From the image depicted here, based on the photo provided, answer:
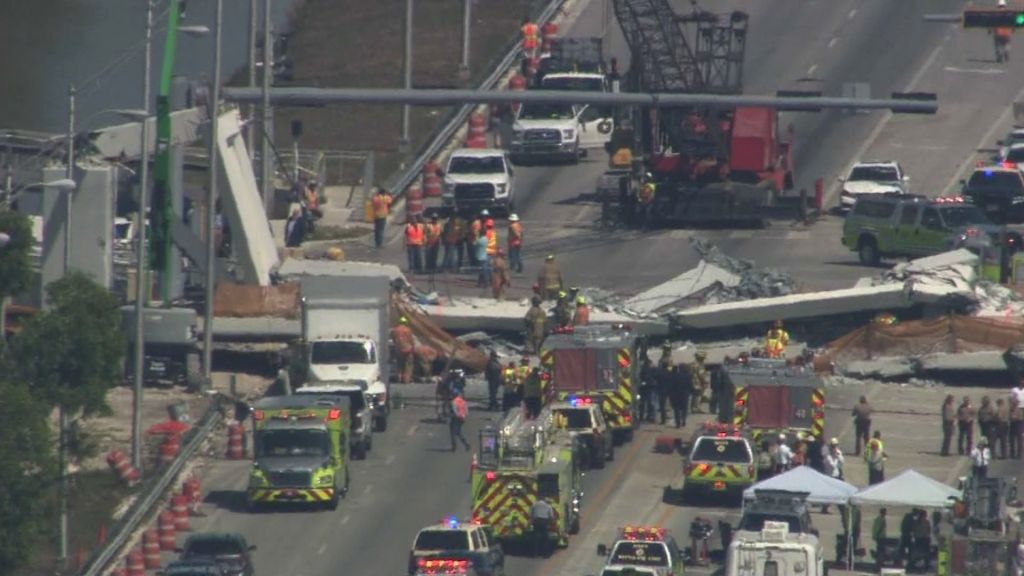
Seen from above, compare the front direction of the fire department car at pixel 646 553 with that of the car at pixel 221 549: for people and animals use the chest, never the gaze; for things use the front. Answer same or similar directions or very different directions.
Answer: very different directions

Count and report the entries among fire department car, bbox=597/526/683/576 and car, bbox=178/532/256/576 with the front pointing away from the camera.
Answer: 1
